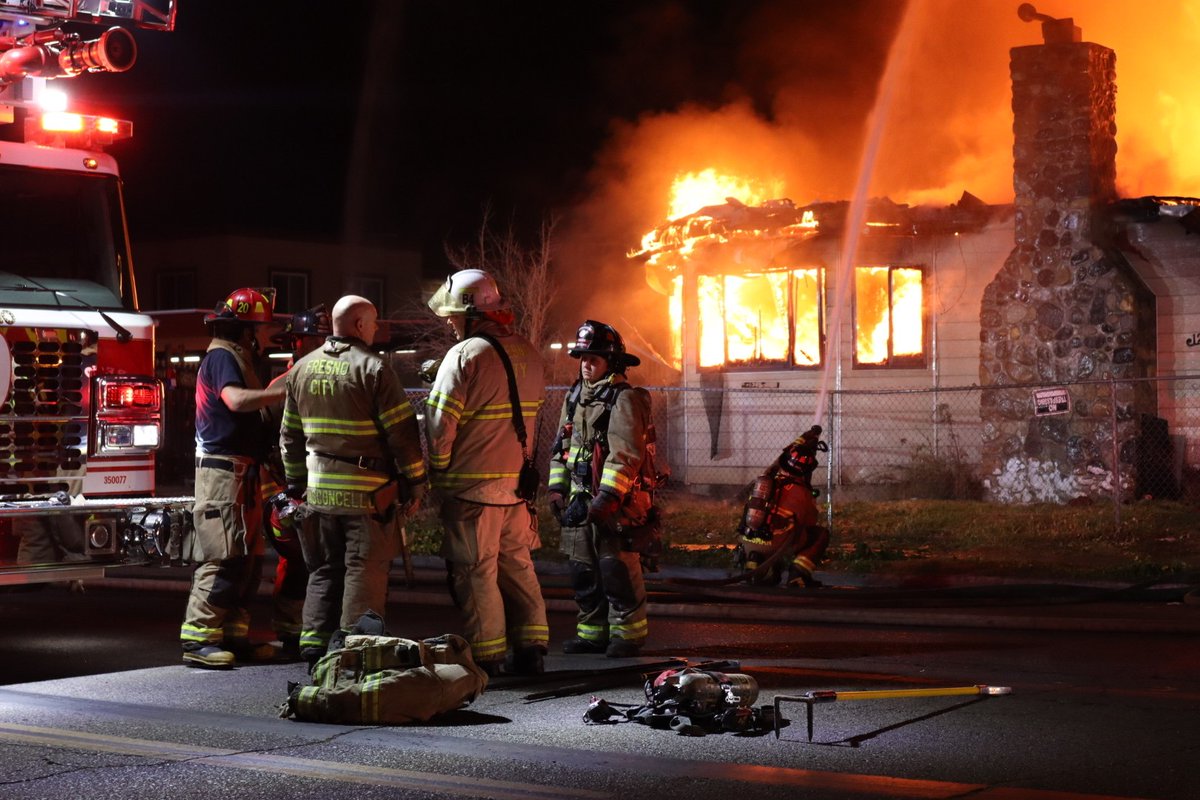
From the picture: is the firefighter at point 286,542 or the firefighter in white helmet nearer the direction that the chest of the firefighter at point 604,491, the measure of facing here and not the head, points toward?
the firefighter in white helmet

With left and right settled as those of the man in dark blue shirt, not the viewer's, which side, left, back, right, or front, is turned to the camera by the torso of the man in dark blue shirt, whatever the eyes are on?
right

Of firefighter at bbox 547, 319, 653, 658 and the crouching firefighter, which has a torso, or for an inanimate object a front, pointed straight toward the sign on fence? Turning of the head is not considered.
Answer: the crouching firefighter

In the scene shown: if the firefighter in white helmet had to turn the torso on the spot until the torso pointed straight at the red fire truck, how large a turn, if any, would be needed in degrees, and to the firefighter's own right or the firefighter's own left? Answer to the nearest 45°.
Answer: approximately 45° to the firefighter's own left

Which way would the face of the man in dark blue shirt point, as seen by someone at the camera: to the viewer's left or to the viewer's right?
to the viewer's right

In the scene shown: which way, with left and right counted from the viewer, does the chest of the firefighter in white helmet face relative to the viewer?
facing away from the viewer and to the left of the viewer

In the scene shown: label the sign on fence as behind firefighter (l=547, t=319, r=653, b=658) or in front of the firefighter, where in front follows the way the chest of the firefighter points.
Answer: behind

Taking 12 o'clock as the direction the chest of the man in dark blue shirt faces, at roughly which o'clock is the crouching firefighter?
The crouching firefighter is roughly at 11 o'clock from the man in dark blue shirt.

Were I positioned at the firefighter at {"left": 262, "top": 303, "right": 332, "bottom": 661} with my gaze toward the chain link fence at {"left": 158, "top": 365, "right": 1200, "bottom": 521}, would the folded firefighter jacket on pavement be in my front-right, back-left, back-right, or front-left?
back-right

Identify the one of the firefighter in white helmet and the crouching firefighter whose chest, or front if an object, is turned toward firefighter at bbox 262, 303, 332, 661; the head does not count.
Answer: the firefighter in white helmet
